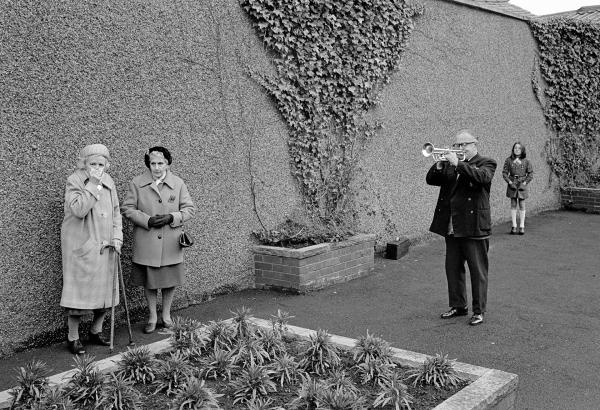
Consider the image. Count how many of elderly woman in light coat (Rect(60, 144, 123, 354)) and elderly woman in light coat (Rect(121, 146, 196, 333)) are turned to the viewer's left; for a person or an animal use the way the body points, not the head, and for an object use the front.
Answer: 0

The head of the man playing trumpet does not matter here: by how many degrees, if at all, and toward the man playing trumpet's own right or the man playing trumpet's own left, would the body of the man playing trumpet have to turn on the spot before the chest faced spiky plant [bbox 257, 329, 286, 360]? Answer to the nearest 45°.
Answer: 0° — they already face it

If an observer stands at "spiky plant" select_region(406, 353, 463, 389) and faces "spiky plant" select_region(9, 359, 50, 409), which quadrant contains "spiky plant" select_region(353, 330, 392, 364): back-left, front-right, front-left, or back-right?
front-right

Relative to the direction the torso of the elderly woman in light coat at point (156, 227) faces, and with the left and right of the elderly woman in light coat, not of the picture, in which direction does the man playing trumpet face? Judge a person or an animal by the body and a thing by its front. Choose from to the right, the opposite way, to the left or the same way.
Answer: to the right

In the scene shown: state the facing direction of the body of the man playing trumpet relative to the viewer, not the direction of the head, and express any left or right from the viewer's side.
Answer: facing the viewer and to the left of the viewer

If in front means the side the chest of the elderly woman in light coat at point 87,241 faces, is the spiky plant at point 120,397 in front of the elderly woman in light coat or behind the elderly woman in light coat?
in front

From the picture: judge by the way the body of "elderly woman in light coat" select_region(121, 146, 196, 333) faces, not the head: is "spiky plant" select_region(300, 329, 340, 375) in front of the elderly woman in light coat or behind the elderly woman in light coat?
in front

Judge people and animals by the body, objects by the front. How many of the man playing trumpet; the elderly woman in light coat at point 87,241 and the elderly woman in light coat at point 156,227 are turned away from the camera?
0

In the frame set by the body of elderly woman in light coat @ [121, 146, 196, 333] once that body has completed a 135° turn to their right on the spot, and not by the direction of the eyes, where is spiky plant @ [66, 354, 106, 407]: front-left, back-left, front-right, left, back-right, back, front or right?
back-left

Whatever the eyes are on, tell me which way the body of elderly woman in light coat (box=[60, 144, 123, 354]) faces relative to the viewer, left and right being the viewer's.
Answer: facing the viewer and to the right of the viewer

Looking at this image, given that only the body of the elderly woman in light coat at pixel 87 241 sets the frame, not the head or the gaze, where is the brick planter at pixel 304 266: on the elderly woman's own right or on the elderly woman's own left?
on the elderly woman's own left

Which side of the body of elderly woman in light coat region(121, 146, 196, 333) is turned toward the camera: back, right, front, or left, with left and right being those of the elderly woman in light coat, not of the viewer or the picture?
front

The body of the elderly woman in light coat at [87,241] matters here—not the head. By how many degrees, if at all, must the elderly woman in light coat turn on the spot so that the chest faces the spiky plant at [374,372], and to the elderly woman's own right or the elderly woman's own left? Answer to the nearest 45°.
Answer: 0° — they already face it

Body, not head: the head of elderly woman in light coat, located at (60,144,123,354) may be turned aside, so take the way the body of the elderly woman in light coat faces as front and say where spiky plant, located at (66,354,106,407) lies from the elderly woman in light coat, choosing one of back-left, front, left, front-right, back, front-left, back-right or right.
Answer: front-right
